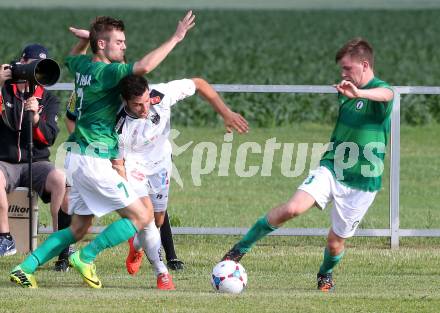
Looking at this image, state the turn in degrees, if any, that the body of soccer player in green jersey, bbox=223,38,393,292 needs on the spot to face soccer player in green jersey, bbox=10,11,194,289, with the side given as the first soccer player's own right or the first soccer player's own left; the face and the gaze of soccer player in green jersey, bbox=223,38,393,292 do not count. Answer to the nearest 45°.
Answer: approximately 45° to the first soccer player's own right

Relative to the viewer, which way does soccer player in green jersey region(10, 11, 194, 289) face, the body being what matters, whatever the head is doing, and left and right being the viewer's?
facing to the right of the viewer

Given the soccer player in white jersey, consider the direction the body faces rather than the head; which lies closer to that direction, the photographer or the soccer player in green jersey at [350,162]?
the soccer player in green jersey

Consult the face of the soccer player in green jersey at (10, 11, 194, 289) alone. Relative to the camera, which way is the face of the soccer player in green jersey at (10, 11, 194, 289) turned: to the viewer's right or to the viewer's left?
to the viewer's right

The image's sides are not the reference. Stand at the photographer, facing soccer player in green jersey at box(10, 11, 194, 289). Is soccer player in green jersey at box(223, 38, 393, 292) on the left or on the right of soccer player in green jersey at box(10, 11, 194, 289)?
left

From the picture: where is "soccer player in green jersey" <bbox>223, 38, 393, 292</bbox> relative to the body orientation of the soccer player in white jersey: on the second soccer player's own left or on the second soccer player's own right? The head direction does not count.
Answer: on the second soccer player's own left

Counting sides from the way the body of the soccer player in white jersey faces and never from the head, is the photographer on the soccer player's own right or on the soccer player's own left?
on the soccer player's own right

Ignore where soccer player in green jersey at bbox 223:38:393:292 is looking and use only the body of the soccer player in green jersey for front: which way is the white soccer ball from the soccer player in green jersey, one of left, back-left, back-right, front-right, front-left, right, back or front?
front-right

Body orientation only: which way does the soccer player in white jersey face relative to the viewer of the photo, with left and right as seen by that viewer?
facing the viewer

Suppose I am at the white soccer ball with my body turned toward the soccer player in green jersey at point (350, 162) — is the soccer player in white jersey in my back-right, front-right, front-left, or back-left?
back-left

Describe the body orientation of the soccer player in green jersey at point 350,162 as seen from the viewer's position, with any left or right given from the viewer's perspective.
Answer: facing the viewer and to the left of the viewer
